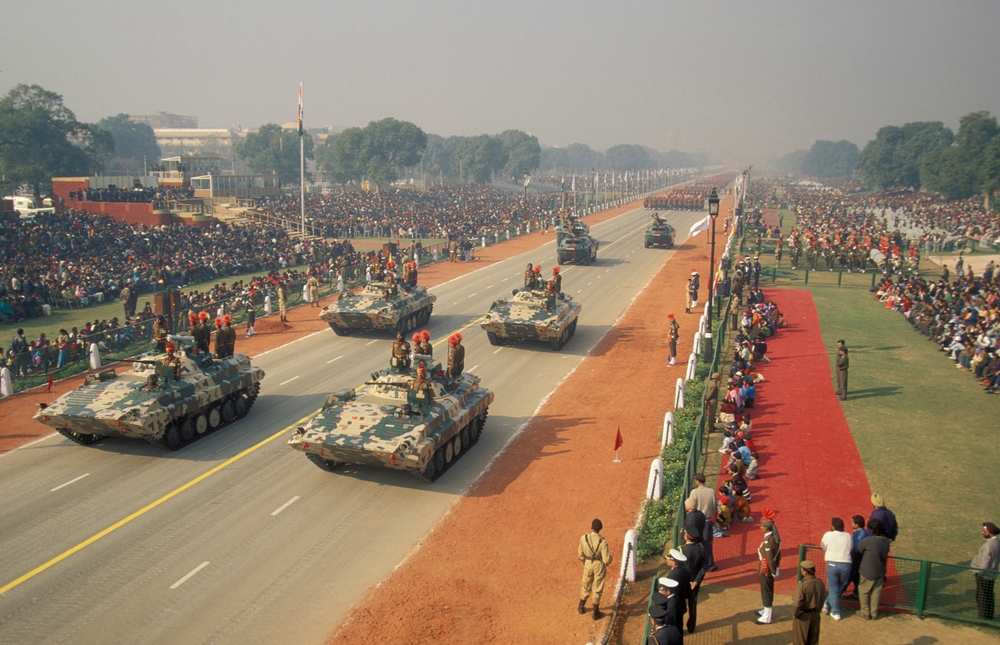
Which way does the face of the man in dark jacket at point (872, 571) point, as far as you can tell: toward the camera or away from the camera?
away from the camera

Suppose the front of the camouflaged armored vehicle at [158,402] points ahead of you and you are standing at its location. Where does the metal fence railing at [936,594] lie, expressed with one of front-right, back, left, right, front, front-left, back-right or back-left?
left

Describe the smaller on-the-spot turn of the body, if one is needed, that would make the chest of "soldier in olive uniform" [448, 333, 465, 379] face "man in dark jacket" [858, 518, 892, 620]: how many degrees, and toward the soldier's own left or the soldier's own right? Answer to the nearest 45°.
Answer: approximately 90° to the soldier's own left

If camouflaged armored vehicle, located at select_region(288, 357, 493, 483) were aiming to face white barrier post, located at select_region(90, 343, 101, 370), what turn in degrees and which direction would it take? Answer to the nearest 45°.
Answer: approximately 90° to its right

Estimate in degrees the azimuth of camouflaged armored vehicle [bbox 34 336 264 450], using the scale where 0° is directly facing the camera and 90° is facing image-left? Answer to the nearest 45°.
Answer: approximately 45°

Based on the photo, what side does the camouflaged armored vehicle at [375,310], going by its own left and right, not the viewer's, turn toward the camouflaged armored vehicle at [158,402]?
front

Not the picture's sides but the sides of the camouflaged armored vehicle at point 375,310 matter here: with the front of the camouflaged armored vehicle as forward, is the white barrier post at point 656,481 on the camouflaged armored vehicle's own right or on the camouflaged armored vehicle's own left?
on the camouflaged armored vehicle's own left

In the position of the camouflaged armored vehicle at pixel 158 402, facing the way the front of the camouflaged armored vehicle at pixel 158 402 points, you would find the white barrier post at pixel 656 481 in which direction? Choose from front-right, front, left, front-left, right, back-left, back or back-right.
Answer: left

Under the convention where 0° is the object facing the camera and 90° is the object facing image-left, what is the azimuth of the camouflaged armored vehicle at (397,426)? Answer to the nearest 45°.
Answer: approximately 45°

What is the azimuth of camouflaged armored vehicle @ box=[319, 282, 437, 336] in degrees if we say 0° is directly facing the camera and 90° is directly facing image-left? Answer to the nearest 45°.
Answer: approximately 45°

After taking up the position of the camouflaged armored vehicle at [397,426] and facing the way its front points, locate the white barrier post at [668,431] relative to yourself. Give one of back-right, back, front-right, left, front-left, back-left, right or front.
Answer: back-left

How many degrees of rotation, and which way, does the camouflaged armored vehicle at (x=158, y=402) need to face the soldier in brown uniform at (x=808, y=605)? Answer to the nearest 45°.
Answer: approximately 90° to its left

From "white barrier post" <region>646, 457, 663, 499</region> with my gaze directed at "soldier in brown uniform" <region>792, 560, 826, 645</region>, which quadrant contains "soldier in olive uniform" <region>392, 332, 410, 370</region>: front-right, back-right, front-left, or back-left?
back-right

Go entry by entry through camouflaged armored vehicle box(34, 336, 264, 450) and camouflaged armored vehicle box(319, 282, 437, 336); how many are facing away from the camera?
0

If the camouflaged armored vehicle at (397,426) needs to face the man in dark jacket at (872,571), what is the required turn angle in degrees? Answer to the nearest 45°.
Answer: approximately 90° to its left

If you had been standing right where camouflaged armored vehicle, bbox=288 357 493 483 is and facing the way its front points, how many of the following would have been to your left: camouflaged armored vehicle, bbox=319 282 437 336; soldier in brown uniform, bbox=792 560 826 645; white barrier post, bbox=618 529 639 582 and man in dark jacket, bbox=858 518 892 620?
3
